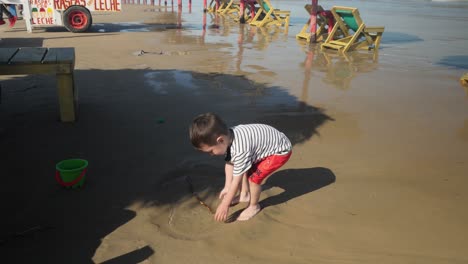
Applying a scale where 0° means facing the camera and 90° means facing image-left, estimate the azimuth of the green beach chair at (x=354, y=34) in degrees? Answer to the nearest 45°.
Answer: approximately 225°

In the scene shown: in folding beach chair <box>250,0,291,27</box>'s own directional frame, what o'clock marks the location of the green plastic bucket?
The green plastic bucket is roughly at 3 o'clock from the folding beach chair.

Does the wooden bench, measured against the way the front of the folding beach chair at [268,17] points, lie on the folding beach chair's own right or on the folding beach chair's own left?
on the folding beach chair's own right

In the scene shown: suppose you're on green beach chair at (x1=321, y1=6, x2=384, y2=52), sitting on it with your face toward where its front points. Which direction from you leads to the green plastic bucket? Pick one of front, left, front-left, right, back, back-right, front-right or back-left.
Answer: back-right

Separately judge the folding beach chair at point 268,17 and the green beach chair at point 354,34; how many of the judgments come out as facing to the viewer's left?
0

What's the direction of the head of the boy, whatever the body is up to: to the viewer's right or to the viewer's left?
to the viewer's left

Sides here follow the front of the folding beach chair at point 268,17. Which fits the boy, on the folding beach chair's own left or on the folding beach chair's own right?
on the folding beach chair's own right

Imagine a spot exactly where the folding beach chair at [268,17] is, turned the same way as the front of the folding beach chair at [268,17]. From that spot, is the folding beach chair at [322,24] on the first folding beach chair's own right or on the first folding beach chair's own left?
on the first folding beach chair's own right

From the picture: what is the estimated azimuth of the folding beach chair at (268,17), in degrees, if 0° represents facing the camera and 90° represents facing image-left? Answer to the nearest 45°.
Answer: approximately 270°

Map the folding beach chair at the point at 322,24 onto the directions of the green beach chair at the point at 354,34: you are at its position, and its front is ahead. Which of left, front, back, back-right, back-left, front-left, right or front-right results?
left
